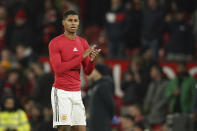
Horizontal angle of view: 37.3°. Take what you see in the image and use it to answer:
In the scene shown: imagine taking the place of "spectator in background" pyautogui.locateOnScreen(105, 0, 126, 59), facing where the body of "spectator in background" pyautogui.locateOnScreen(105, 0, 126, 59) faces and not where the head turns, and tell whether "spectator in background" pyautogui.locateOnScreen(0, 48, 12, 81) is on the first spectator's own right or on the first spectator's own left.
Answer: on the first spectator's own right

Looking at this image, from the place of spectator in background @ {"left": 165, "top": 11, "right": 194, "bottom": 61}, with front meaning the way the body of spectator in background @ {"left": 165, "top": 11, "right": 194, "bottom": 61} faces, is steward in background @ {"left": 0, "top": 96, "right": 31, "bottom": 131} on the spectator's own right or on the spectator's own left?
on the spectator's own right

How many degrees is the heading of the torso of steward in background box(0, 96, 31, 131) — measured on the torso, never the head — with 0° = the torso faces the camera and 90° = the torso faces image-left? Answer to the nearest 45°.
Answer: approximately 0°

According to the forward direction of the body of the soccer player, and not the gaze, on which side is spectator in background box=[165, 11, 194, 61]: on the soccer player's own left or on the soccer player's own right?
on the soccer player's own left
